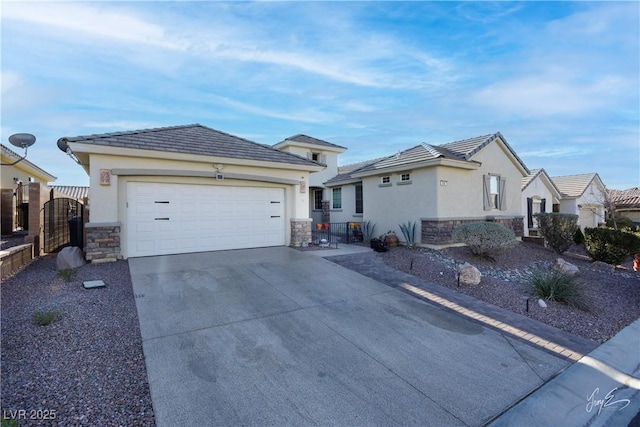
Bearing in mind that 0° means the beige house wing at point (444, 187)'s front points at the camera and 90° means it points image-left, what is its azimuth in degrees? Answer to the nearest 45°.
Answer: approximately 315°

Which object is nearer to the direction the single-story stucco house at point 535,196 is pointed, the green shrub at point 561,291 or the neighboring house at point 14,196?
the green shrub

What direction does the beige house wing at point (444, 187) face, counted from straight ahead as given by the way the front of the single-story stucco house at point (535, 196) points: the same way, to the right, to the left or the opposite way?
the same way

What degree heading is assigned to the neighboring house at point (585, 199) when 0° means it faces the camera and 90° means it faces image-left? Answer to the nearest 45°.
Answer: approximately 315°

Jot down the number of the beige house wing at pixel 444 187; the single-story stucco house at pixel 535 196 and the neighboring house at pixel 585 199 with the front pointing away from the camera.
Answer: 0

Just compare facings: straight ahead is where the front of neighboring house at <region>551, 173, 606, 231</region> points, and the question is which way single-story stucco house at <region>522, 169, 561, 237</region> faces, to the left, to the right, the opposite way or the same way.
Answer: the same way

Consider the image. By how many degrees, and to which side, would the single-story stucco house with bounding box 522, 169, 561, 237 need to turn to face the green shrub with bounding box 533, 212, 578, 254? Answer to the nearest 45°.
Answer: approximately 45° to its right

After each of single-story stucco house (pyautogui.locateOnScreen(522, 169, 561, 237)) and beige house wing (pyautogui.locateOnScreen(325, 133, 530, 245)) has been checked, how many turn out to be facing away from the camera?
0

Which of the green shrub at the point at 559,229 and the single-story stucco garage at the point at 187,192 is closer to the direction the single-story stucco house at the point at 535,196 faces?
the green shrub

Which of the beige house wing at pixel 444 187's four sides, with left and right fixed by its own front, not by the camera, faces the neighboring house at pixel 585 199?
left

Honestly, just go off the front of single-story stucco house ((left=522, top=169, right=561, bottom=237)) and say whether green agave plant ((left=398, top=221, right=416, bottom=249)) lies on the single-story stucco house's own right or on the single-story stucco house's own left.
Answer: on the single-story stucco house's own right

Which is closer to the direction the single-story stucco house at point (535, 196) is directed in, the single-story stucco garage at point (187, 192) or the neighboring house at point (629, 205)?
the single-story stucco garage

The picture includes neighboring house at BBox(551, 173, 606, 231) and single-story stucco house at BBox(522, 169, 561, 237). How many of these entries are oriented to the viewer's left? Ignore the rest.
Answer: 0
